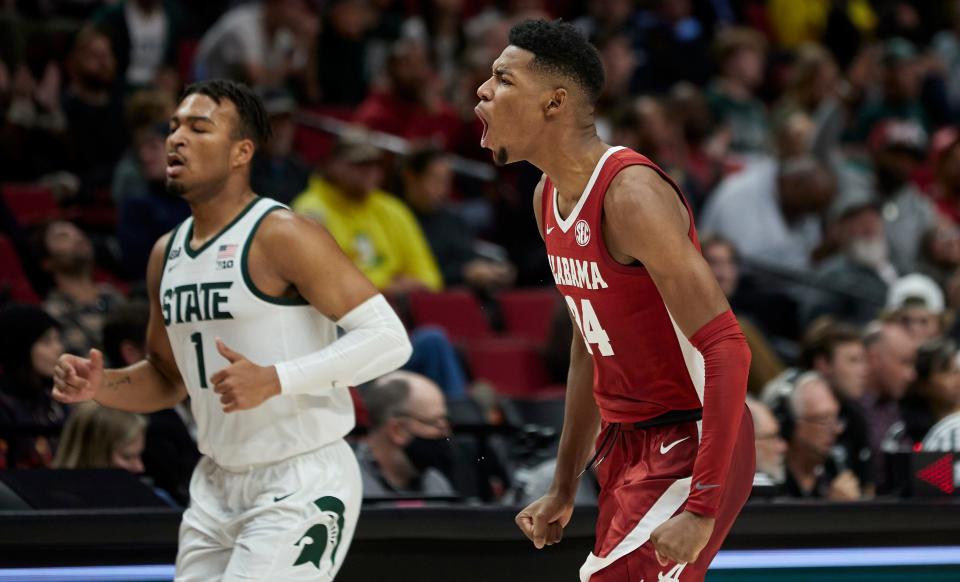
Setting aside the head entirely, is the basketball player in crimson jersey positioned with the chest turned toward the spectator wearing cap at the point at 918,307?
no

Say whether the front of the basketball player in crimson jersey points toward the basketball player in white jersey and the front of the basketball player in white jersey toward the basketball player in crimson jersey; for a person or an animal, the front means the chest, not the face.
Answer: no

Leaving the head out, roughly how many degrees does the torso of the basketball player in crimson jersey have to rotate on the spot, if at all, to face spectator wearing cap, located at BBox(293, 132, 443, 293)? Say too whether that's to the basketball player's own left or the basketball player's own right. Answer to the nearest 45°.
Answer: approximately 135° to the basketball player's own right

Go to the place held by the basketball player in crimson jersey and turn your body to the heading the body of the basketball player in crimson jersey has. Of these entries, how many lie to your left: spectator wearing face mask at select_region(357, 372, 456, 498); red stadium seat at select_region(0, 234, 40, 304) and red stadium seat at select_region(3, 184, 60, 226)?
0

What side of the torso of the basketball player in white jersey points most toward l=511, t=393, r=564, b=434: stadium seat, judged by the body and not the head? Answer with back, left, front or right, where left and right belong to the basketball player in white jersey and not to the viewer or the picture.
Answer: back

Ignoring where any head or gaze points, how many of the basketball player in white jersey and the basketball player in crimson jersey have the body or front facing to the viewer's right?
0

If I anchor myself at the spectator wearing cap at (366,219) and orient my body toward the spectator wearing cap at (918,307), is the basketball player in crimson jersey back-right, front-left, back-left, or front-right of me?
front-right

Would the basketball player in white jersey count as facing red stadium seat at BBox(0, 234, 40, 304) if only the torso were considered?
no

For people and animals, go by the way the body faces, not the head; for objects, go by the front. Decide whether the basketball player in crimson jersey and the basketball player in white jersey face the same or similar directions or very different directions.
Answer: same or similar directions

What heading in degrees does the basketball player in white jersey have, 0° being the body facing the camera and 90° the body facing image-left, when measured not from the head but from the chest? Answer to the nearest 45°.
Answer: approximately 45°

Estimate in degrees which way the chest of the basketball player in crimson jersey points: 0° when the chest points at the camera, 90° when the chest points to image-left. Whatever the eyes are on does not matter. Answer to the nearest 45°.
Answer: approximately 45°

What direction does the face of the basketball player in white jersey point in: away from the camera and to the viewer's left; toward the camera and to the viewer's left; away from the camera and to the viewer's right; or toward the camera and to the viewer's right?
toward the camera and to the viewer's left

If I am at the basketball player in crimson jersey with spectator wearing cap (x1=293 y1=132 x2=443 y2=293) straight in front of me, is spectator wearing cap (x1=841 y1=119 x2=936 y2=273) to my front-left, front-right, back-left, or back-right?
front-right

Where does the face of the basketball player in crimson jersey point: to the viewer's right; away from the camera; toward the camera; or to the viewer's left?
to the viewer's left

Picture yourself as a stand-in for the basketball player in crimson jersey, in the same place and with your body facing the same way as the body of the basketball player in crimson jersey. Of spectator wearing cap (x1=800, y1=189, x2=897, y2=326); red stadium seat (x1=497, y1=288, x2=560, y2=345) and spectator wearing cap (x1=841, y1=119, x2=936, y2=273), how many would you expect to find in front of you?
0

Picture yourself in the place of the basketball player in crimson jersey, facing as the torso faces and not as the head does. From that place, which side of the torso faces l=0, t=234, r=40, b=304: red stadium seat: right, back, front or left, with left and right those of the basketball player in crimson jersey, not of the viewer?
right

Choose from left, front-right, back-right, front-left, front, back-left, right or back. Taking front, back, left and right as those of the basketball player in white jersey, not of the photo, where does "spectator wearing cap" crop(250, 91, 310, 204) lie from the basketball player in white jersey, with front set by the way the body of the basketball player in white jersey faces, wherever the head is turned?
back-right

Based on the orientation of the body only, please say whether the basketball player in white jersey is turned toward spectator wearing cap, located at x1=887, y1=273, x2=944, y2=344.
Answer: no

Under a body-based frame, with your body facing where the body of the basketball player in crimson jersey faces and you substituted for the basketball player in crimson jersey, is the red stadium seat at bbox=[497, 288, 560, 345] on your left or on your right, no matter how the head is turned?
on your right
